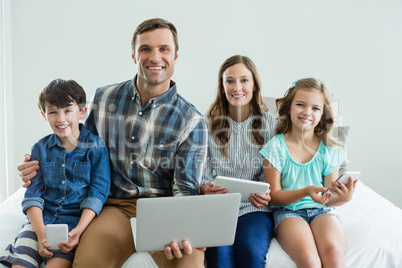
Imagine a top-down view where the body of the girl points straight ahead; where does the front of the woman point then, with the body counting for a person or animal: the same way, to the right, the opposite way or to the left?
the same way

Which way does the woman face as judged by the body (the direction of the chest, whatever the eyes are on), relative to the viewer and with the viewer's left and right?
facing the viewer

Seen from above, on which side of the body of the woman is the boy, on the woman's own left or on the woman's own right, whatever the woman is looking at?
on the woman's own right

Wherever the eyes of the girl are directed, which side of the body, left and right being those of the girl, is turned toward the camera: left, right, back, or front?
front

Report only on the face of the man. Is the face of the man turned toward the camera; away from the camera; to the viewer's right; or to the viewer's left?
toward the camera

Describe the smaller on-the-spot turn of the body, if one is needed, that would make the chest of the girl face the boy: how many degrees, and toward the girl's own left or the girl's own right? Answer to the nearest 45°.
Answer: approximately 45° to the girl's own right

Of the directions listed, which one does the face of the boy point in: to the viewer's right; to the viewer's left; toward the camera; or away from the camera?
toward the camera

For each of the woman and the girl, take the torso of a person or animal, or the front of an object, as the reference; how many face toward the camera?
2

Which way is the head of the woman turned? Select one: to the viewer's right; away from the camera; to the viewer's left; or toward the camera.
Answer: toward the camera

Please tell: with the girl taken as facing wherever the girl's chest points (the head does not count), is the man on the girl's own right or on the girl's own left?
on the girl's own right
